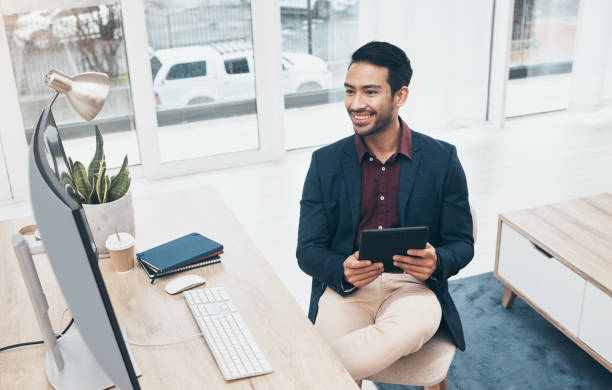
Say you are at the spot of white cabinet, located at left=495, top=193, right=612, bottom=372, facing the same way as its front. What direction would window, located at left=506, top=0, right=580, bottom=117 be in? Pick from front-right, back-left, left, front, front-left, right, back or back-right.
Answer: back-right

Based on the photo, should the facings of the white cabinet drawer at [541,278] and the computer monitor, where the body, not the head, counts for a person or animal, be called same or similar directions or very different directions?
very different directions

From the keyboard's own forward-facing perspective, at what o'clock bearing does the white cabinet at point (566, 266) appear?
The white cabinet is roughly at 11 o'clock from the keyboard.

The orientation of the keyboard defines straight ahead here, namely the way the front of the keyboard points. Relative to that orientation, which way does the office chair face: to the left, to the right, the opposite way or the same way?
the opposite way

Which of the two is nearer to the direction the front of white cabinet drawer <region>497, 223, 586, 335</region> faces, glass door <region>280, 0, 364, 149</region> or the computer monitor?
the computer monitor

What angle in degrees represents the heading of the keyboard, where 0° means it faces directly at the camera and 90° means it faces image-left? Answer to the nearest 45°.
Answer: approximately 270°

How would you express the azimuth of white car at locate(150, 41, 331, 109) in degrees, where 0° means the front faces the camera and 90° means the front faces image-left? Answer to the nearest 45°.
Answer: approximately 270°

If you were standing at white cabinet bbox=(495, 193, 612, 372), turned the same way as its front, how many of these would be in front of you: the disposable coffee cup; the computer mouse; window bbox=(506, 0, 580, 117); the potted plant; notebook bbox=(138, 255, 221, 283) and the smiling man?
5

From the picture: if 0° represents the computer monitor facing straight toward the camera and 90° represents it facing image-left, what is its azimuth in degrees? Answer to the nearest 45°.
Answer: approximately 270°
